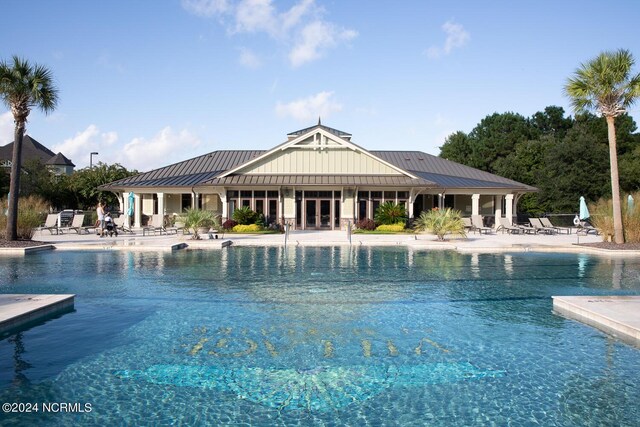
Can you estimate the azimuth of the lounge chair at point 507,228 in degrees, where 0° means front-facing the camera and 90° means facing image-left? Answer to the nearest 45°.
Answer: approximately 315°

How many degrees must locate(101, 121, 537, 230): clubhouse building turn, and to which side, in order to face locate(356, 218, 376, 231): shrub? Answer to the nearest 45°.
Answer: approximately 45° to its left

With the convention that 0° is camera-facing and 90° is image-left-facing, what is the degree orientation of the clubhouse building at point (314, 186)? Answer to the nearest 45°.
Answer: approximately 0°

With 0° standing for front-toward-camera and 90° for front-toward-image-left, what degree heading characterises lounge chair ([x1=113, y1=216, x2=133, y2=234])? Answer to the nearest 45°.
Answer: approximately 315°

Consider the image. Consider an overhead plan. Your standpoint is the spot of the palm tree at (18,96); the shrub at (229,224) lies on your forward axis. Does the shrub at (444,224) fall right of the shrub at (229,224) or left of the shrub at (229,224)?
right

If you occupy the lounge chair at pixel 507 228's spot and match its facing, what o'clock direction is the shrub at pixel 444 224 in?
The shrub is roughly at 2 o'clock from the lounge chair.

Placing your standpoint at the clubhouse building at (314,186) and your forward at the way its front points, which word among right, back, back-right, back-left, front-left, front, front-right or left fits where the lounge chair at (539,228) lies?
left

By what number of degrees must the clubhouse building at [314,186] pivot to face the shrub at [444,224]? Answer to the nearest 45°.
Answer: approximately 45° to its left
